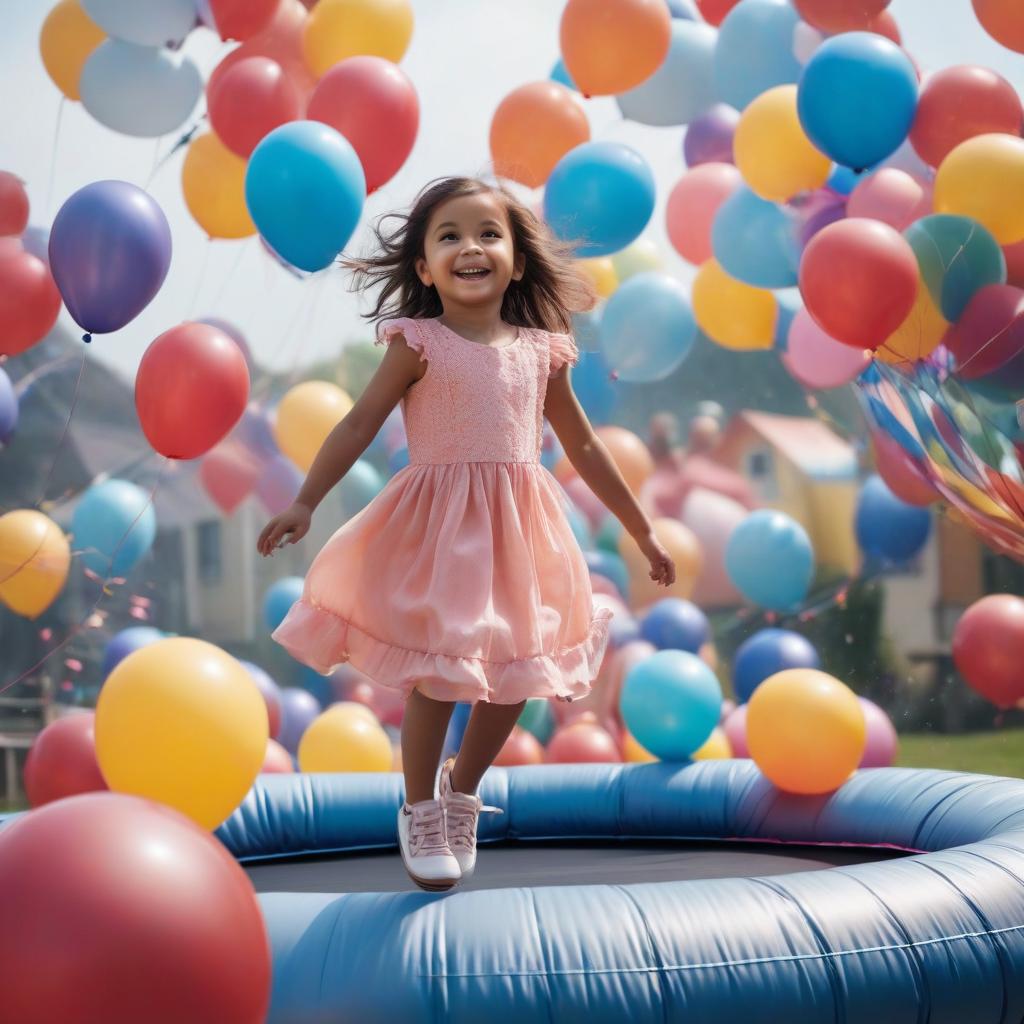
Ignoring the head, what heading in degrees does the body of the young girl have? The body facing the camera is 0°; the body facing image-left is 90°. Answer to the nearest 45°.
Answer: approximately 0°

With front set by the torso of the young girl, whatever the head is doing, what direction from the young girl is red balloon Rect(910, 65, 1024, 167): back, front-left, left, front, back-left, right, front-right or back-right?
back-left

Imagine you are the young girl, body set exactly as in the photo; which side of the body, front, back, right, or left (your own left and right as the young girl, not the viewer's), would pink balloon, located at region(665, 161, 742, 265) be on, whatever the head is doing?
back

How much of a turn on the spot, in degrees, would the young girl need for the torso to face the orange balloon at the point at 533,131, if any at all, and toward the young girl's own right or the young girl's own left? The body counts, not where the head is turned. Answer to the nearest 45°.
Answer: approximately 180°

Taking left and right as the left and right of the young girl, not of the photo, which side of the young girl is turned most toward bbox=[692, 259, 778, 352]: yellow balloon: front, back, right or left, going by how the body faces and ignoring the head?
back

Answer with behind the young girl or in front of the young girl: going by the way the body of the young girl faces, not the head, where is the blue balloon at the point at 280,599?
behind

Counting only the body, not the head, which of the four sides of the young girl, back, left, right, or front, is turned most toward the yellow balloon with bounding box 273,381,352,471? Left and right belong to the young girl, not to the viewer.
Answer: back

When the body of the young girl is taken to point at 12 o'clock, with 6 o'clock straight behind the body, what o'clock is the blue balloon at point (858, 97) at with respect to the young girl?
The blue balloon is roughly at 7 o'clock from the young girl.

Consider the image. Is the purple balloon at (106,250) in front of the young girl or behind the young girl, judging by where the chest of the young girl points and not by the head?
behind

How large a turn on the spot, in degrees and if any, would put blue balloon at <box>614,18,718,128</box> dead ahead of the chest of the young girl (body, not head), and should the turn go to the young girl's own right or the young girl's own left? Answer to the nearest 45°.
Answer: approximately 180°

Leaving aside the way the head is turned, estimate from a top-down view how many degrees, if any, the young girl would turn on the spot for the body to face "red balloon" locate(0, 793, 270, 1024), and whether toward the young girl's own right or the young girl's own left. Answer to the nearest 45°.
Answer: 0° — they already face it

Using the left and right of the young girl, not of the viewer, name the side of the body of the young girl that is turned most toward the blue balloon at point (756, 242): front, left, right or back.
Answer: back

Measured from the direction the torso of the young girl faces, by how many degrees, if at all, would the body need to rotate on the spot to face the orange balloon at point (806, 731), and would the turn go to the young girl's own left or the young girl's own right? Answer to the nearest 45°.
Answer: approximately 135° to the young girl's own left
